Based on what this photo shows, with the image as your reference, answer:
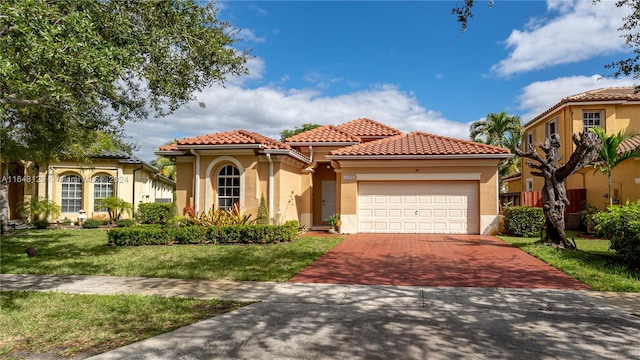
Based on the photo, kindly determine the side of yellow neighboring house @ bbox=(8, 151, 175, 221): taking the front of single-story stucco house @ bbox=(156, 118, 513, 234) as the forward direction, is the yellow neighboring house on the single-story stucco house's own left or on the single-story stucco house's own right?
on the single-story stucco house's own right

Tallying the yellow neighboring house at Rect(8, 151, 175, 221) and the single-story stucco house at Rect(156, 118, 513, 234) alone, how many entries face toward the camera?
2

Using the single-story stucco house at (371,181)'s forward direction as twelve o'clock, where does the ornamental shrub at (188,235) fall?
The ornamental shrub is roughly at 2 o'clock from the single-story stucco house.

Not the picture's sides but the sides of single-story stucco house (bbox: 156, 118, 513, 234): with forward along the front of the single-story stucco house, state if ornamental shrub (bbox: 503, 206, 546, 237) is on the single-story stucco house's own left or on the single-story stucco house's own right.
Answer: on the single-story stucco house's own left

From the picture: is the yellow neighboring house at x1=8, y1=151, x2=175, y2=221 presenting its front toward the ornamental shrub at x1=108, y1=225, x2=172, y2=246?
yes

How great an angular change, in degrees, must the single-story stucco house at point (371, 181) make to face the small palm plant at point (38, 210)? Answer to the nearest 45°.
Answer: approximately 90° to its right
